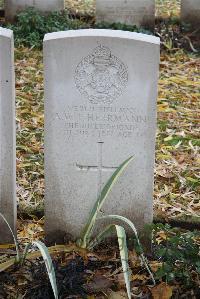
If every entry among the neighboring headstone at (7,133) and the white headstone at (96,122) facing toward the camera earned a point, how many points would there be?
2

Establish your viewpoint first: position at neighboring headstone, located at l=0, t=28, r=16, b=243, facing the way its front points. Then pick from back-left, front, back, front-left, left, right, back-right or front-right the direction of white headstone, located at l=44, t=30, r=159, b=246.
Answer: left

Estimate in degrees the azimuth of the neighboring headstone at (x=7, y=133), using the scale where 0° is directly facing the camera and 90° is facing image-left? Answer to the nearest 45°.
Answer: approximately 0°

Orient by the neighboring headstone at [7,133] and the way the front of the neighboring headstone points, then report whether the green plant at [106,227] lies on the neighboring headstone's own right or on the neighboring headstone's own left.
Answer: on the neighboring headstone's own left

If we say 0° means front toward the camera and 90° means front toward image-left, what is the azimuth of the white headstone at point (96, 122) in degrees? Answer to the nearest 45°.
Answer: approximately 0°

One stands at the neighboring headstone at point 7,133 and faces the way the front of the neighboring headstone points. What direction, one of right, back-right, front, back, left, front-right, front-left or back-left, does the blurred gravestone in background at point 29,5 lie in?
back

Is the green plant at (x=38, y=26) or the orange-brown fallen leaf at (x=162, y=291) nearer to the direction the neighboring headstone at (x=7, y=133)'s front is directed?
the orange-brown fallen leaf

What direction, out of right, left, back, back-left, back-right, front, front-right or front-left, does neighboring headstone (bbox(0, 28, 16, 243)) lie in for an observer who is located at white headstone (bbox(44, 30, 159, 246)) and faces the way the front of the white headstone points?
right

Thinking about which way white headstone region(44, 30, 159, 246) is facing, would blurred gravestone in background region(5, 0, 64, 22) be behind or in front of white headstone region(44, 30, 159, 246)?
behind

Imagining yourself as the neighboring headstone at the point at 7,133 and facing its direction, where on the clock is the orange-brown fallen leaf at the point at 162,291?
The orange-brown fallen leaf is roughly at 10 o'clock from the neighboring headstone.
